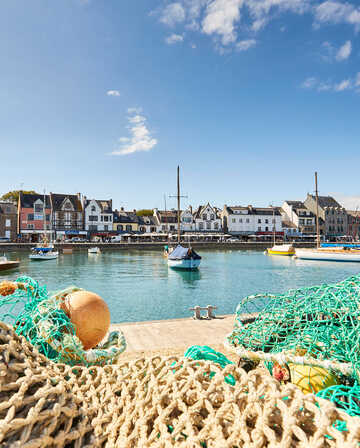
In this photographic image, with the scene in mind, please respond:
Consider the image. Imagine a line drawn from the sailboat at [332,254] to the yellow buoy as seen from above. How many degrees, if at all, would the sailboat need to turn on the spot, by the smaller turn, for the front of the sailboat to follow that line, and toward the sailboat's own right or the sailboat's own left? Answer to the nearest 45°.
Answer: approximately 90° to the sailboat's own left

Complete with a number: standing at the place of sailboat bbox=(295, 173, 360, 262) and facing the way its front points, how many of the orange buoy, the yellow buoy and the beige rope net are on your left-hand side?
3

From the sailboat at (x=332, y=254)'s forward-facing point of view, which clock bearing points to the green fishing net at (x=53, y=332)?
The green fishing net is roughly at 9 o'clock from the sailboat.

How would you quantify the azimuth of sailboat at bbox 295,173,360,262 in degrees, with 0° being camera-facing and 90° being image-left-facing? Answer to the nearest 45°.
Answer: approximately 90°

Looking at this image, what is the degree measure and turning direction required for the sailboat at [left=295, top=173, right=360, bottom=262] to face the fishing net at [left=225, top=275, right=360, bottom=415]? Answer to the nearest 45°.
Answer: approximately 90° to its left

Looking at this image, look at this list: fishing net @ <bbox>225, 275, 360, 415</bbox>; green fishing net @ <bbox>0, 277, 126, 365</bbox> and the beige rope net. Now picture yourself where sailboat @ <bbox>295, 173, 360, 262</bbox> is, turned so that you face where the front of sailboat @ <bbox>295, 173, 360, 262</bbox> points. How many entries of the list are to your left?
3

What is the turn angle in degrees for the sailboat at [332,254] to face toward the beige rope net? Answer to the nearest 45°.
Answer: approximately 90° to its left

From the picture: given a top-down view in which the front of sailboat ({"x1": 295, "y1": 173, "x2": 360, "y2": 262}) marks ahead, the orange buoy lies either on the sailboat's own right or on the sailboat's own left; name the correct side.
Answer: on the sailboat's own left
